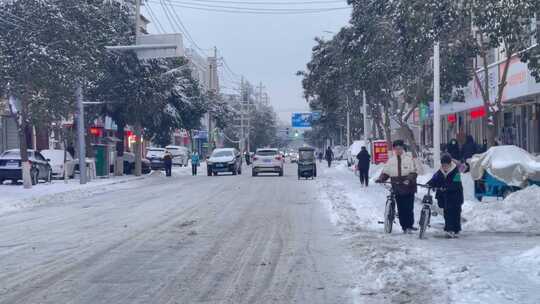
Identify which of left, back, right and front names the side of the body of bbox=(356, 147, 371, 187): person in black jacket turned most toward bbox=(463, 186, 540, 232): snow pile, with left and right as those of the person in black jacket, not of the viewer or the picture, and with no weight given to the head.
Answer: back

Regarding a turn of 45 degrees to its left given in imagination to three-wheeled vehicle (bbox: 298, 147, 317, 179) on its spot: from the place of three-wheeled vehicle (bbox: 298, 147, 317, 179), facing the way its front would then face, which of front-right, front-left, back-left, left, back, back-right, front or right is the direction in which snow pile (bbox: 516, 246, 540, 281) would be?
back-left

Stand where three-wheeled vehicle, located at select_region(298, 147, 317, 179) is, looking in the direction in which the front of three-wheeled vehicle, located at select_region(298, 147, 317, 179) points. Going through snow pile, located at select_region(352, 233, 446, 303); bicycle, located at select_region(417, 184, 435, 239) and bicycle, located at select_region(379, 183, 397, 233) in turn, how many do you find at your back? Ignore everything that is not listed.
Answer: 3

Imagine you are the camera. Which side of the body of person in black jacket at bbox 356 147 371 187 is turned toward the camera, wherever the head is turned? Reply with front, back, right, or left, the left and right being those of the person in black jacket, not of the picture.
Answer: back

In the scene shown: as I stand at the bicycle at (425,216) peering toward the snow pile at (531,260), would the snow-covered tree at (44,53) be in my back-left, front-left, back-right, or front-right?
back-right

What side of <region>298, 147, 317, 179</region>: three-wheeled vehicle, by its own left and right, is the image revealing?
back

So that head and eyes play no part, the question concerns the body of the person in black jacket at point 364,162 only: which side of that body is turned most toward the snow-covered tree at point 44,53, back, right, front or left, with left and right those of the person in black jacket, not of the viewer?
left

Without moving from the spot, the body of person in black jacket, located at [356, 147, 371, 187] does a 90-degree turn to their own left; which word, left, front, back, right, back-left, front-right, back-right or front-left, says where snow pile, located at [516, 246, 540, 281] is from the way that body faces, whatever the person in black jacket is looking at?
left

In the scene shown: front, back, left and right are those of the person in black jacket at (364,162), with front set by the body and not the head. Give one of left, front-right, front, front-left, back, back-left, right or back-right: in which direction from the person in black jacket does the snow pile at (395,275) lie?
back

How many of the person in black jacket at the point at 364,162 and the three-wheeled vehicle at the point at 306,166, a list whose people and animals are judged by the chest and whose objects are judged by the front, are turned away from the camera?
2
